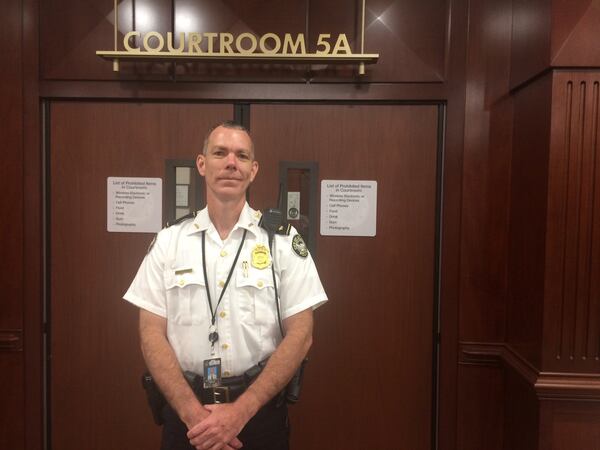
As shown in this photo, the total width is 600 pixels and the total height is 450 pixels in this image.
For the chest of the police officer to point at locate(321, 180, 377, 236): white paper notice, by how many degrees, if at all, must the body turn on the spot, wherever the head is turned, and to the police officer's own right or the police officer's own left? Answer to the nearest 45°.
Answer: approximately 135° to the police officer's own left

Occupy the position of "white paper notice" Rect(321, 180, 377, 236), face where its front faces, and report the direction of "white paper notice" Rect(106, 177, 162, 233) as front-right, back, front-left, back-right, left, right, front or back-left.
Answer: right

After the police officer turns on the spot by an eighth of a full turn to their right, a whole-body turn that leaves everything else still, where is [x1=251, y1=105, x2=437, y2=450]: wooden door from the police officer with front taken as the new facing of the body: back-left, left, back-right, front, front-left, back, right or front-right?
back

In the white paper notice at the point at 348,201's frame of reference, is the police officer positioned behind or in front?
in front

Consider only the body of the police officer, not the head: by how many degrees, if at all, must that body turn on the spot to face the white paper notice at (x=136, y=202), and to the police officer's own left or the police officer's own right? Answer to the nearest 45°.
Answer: approximately 135° to the police officer's own right

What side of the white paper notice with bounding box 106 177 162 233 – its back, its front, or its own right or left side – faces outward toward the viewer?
front

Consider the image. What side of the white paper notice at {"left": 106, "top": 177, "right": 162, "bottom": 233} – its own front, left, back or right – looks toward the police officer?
front

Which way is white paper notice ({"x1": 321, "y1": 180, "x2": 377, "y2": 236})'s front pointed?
toward the camera
